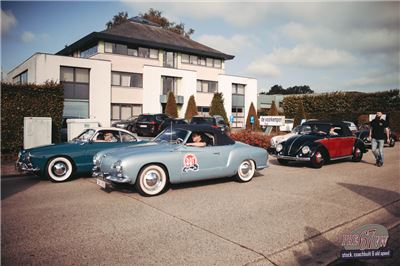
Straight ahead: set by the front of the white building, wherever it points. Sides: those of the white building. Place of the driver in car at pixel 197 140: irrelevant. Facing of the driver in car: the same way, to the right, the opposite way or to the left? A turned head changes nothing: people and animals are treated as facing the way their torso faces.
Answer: to the right

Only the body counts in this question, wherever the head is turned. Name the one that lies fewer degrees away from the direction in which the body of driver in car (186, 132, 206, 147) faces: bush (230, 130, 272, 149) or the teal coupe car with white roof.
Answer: the teal coupe car with white roof

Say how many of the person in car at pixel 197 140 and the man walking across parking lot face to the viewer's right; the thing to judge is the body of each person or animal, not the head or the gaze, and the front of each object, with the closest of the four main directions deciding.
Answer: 0

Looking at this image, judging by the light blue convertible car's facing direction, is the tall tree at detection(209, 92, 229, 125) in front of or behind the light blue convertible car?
behind

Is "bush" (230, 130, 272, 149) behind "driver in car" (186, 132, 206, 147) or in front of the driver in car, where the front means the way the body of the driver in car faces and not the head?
behind

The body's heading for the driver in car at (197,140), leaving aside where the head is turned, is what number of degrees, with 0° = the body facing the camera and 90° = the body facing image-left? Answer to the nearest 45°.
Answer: approximately 45°

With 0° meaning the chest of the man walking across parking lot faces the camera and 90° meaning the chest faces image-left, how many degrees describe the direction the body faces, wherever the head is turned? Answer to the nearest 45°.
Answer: approximately 0°

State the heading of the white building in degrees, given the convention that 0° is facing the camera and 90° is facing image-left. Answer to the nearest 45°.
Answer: approximately 315°

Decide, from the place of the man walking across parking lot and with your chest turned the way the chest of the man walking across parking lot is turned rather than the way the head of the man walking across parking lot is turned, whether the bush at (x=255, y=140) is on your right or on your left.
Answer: on your right

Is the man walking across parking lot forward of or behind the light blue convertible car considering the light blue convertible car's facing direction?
behind
